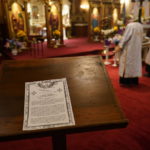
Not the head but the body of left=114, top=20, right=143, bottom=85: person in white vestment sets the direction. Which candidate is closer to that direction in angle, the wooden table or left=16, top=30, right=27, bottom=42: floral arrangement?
the floral arrangement

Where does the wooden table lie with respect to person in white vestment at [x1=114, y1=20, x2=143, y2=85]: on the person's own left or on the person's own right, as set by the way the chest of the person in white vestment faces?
on the person's own left

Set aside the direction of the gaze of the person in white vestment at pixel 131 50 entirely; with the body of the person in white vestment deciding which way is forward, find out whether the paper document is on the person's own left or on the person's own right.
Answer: on the person's own left

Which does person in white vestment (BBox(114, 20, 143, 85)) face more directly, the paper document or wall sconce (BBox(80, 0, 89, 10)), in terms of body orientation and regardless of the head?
the wall sconce

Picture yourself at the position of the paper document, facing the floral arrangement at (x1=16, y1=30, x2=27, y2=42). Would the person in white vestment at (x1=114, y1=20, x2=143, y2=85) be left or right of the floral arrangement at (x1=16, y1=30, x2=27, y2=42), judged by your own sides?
right

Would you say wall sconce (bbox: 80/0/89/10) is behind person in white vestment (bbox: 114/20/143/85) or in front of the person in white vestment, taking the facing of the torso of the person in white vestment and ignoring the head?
in front

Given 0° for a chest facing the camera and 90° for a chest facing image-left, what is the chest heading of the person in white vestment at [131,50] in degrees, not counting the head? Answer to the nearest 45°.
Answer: approximately 135°

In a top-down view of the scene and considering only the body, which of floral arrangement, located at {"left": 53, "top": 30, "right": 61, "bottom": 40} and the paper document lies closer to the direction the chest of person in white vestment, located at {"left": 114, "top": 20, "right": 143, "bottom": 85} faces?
the floral arrangement

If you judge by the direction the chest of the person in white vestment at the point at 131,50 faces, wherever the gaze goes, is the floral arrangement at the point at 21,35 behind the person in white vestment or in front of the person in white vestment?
in front
